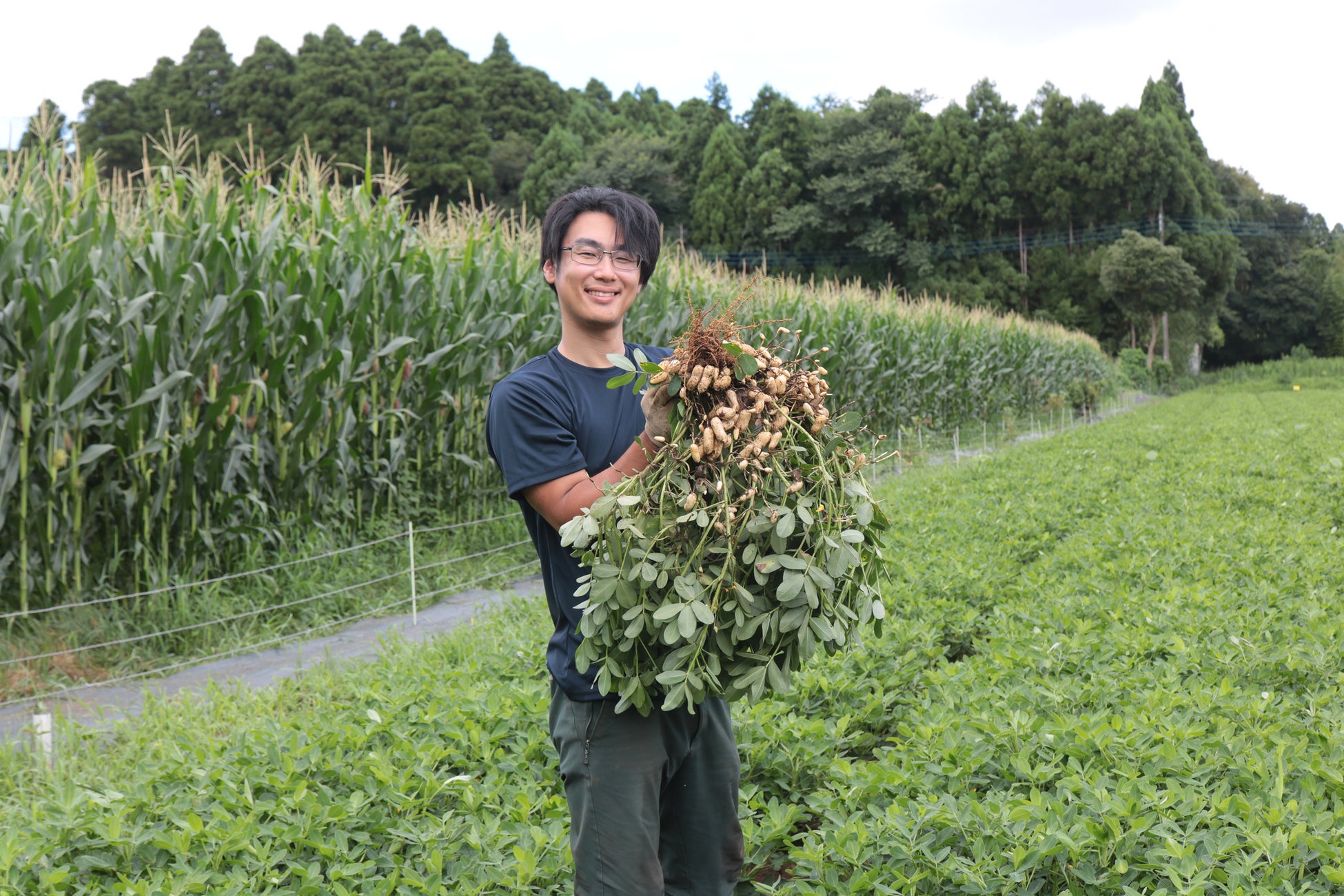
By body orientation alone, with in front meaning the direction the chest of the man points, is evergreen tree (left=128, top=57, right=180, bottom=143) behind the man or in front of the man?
behind

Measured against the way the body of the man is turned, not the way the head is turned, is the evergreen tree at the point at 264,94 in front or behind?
behind

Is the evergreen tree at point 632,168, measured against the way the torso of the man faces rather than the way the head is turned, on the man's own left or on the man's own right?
on the man's own left

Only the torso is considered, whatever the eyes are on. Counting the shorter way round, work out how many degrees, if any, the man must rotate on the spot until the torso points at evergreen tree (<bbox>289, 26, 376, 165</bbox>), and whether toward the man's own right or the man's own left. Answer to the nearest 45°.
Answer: approximately 135° to the man's own left

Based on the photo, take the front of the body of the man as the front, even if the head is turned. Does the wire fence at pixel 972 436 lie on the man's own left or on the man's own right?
on the man's own left

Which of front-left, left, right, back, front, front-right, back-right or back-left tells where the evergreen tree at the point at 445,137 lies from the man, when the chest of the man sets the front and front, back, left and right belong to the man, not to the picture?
back-left

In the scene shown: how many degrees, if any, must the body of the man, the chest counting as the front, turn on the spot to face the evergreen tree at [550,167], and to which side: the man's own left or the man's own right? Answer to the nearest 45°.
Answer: approximately 135° to the man's own left

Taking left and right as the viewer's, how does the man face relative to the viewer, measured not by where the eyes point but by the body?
facing the viewer and to the right of the viewer
